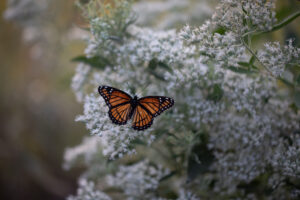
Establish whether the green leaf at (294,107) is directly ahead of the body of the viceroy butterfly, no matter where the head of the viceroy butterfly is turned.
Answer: no

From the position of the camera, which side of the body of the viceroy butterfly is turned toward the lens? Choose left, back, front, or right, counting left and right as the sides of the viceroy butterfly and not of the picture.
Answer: back
